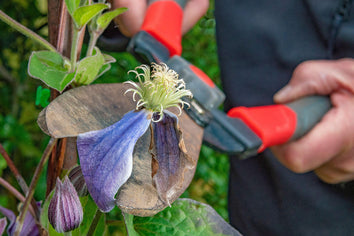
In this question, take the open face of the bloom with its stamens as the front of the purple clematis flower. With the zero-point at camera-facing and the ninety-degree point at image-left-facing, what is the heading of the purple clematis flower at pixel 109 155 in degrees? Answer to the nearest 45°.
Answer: approximately 0°
